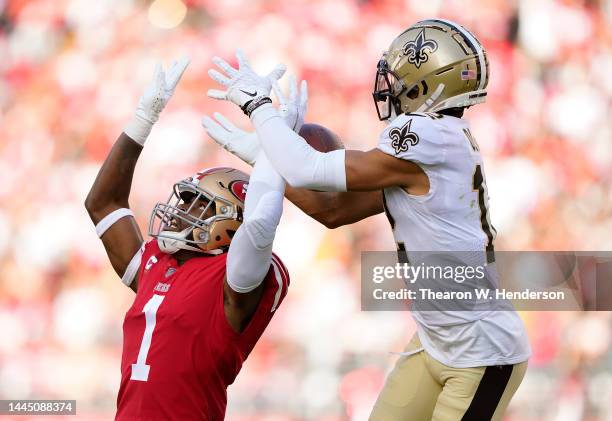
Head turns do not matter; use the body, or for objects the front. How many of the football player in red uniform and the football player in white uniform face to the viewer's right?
0

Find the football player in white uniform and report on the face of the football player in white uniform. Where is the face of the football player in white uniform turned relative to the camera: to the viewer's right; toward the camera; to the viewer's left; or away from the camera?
to the viewer's left

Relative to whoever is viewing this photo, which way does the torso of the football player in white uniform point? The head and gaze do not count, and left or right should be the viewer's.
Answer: facing to the left of the viewer

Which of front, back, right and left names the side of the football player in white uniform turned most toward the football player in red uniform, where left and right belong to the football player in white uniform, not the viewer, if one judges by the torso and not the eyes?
front

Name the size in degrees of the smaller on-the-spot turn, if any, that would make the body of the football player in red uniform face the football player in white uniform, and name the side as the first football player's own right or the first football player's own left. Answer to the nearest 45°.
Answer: approximately 135° to the first football player's own left

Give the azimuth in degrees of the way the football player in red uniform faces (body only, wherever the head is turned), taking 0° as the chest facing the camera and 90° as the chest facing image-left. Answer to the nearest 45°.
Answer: approximately 45°
